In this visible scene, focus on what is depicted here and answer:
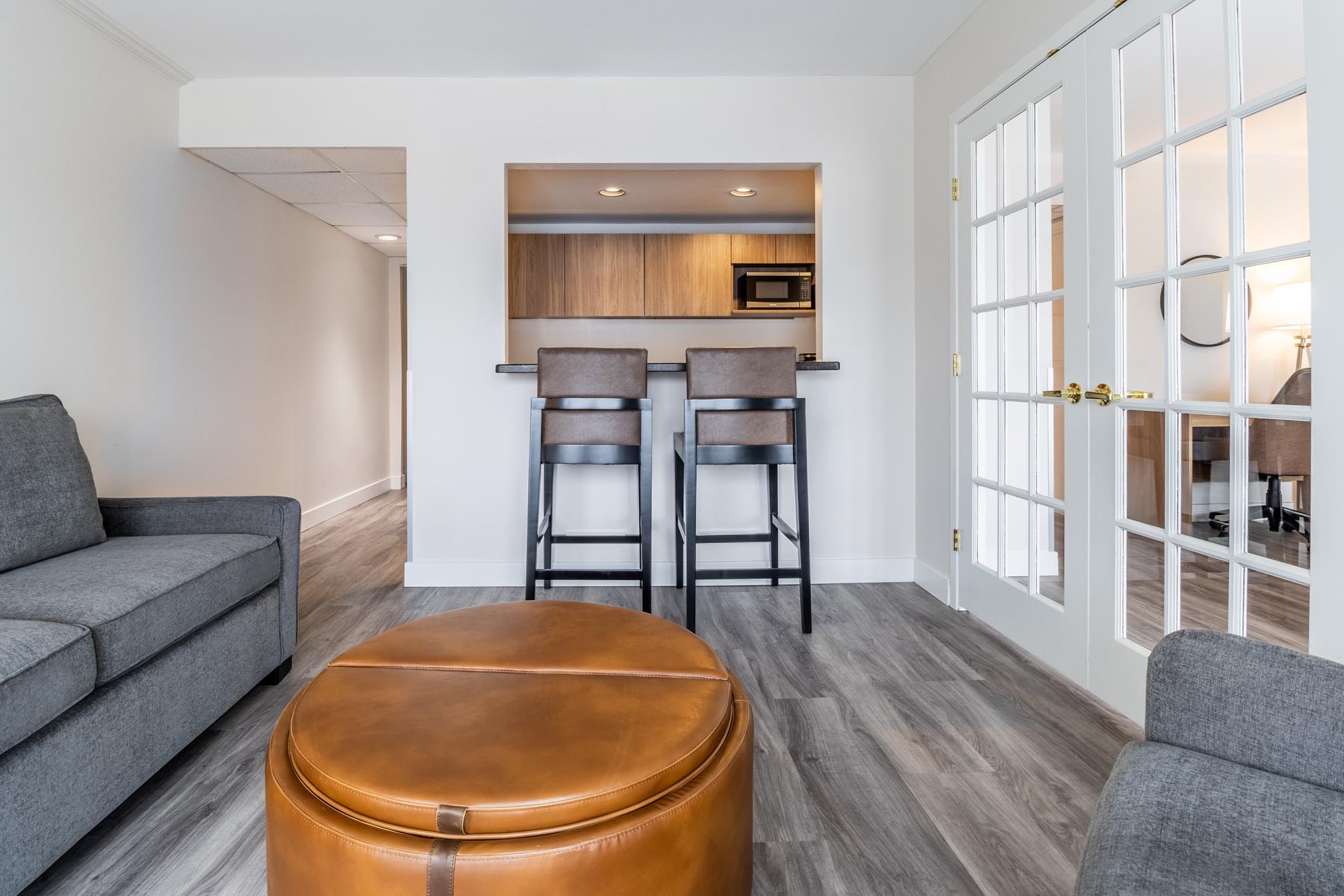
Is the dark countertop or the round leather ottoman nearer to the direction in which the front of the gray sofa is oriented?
the round leather ottoman

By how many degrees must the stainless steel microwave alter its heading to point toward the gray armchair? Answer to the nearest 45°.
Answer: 0° — it already faces it

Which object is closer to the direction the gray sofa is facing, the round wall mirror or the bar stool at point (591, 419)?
the round wall mirror

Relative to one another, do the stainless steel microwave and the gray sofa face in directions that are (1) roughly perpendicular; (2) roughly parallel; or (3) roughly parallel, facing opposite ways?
roughly perpendicular

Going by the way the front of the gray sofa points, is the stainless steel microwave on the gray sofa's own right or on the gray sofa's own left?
on the gray sofa's own left

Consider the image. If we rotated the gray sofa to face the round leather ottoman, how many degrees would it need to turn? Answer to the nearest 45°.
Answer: approximately 45° to its right

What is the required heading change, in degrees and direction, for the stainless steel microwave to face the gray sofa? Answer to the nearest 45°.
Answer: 0° — it already faces it

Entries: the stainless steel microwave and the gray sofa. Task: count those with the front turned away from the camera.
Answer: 0

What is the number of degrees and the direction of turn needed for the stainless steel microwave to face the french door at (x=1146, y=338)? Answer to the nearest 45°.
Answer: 0° — it already faces it

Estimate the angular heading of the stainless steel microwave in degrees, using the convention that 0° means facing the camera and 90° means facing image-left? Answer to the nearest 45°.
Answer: approximately 0°

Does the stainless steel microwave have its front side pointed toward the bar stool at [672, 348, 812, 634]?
yes
